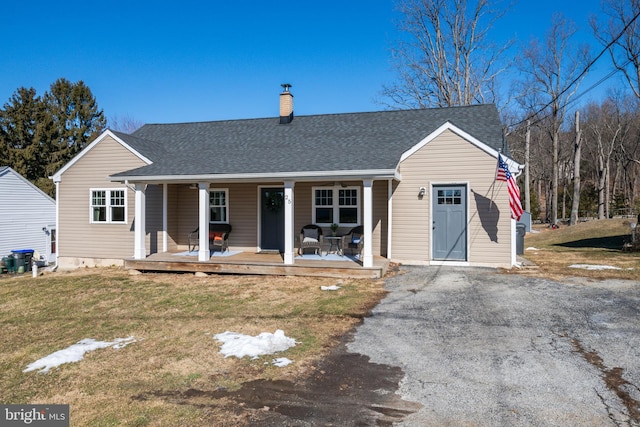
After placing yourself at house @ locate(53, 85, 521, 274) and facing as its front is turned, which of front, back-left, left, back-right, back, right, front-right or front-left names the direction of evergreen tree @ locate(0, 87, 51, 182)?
back-right

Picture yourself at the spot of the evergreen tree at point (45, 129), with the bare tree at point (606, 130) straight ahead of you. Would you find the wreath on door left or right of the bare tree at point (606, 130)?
right

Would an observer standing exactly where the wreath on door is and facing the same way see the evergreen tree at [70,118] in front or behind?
behind

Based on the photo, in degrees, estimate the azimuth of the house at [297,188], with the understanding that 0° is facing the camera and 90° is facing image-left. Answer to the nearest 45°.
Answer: approximately 0°

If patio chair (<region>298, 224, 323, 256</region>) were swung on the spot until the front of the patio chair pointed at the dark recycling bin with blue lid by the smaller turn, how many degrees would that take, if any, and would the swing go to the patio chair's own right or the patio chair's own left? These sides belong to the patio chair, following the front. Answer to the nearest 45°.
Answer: approximately 135° to the patio chair's own right

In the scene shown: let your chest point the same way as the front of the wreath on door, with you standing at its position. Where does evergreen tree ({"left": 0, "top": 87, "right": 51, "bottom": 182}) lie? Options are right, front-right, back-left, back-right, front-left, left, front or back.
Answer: back-right

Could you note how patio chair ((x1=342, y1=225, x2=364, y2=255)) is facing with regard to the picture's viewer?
facing the viewer and to the left of the viewer

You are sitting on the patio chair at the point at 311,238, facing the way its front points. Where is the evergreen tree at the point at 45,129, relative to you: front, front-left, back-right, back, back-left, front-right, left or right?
back-right

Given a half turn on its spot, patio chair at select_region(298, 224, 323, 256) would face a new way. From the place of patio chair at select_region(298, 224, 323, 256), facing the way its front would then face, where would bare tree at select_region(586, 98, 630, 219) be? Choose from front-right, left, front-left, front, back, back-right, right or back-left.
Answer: front-right

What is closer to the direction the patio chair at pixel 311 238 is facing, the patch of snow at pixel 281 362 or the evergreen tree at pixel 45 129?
the patch of snow
